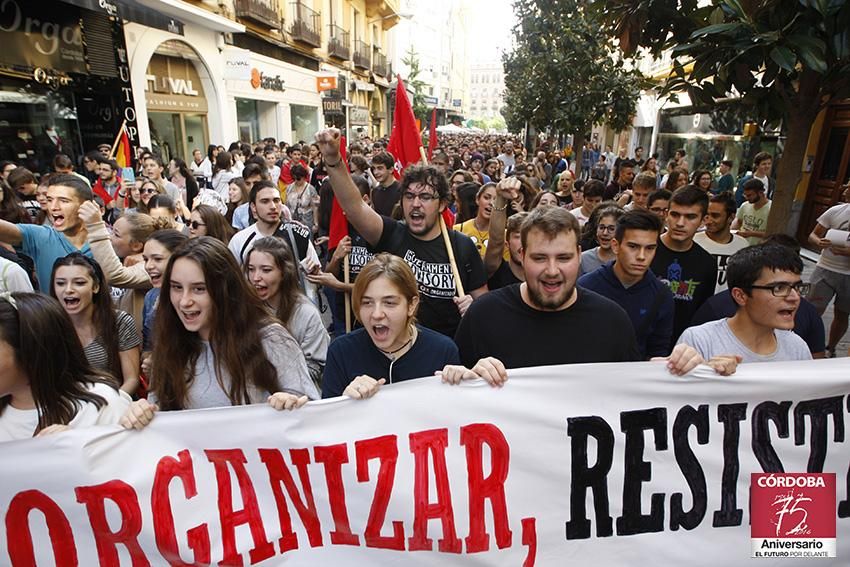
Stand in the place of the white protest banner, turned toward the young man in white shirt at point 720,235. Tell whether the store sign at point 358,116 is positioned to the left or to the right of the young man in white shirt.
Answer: left

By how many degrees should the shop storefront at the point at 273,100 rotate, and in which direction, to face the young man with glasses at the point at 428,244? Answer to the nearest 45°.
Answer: approximately 45° to its right

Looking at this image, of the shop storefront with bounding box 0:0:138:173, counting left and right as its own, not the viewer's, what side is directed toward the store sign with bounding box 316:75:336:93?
left

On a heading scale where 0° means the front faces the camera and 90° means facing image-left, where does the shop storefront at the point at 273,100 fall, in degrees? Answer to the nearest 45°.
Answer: approximately 315°

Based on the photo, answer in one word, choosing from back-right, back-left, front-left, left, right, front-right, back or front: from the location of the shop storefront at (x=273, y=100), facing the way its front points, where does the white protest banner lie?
front-right

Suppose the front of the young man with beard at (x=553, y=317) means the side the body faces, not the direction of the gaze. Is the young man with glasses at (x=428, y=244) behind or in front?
behind

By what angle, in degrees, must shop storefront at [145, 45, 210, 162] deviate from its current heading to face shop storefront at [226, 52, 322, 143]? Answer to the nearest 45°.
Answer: approximately 90° to its left

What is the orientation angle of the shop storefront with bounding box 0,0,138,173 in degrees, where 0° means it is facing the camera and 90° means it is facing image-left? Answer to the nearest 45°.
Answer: approximately 315°

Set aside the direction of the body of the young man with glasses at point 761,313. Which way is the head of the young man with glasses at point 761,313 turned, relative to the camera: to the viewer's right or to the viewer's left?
to the viewer's right

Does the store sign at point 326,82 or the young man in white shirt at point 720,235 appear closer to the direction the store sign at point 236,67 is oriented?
the young man in white shirt

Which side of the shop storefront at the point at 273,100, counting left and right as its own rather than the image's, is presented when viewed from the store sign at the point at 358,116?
left
